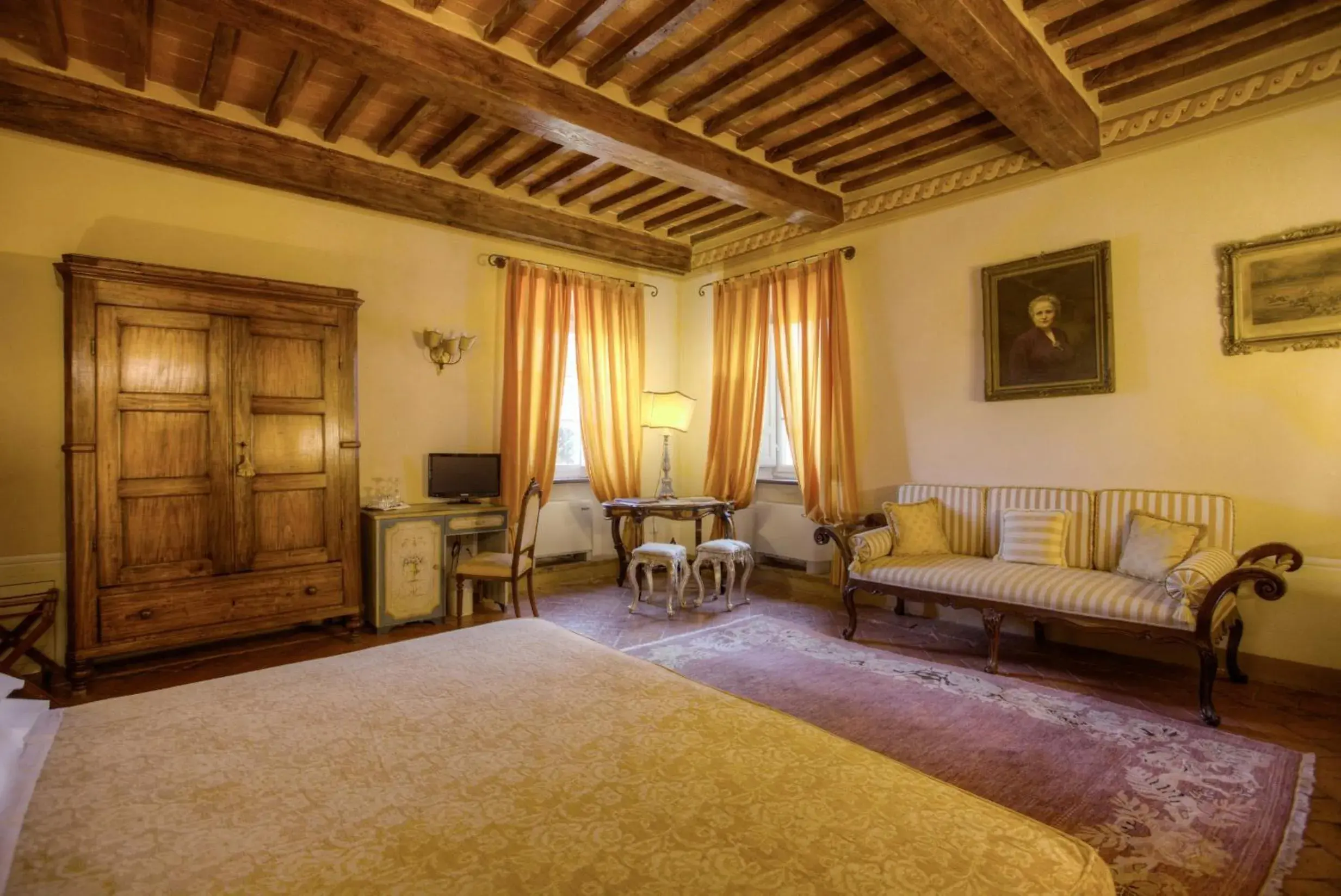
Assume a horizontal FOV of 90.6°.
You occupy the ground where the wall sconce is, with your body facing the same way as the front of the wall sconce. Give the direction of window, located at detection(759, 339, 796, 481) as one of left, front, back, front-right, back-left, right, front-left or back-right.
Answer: front-left

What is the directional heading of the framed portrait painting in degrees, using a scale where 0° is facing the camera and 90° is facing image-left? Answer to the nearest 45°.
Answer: approximately 45°

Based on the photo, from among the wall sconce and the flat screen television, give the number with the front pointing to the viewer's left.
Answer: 0

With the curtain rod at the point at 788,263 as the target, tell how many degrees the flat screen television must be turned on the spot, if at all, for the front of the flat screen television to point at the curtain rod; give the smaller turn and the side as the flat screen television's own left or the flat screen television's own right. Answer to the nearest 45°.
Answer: approximately 90° to the flat screen television's own left

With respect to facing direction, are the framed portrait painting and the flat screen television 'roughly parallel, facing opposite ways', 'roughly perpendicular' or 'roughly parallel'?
roughly perpendicular

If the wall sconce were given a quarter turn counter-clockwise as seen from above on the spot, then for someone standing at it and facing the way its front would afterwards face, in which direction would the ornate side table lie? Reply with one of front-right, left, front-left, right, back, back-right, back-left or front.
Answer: front-right

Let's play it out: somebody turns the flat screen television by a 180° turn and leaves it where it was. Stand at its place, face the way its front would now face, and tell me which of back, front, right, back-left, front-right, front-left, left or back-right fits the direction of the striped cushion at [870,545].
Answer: back-right

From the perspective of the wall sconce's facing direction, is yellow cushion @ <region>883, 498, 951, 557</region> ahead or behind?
ahead

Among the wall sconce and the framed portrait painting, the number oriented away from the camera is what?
0

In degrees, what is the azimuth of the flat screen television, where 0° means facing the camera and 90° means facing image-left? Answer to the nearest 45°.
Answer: approximately 0°

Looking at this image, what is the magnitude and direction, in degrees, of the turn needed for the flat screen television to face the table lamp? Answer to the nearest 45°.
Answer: approximately 90° to its left

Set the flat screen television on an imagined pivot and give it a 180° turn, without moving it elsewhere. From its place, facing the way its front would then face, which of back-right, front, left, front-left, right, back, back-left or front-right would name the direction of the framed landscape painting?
back-right

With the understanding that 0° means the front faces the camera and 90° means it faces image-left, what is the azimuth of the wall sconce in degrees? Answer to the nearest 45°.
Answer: approximately 315°

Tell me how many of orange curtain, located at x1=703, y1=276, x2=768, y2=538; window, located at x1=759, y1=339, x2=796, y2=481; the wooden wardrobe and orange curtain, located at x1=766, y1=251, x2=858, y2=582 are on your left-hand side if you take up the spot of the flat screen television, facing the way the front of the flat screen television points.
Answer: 3

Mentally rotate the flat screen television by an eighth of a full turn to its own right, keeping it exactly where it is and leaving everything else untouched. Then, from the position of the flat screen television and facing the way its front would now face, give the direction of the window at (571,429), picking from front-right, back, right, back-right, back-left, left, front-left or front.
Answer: back
